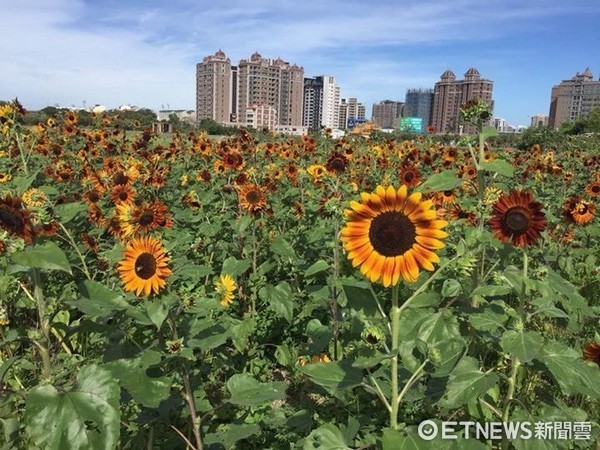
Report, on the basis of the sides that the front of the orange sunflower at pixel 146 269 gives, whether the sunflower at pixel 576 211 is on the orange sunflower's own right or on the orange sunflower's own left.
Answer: on the orange sunflower's own left

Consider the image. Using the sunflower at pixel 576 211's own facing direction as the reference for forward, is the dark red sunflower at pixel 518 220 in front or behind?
in front

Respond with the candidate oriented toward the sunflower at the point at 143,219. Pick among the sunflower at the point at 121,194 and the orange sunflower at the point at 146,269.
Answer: the sunflower at the point at 121,194

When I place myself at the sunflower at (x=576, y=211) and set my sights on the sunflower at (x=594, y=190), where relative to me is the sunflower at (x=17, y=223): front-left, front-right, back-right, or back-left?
back-left

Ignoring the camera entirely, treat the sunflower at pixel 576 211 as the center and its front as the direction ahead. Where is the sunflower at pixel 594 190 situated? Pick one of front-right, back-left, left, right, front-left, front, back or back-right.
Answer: back

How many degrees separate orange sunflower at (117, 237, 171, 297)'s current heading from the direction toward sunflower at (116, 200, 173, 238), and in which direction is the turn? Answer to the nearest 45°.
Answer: approximately 180°

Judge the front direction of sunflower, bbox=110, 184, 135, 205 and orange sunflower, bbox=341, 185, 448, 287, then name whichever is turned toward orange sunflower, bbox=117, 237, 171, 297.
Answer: the sunflower
